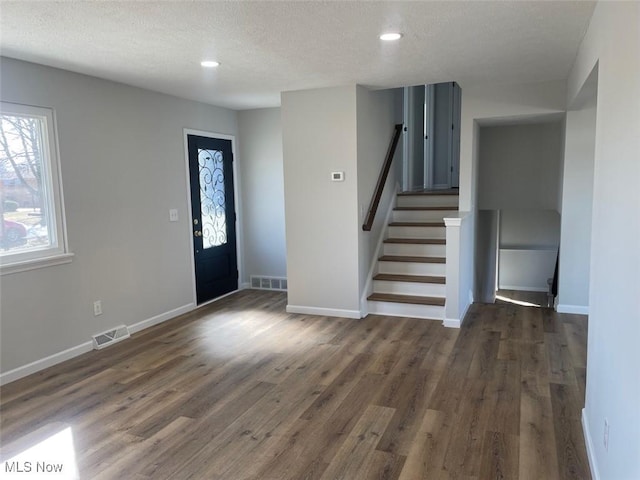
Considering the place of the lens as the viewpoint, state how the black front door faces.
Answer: facing the viewer and to the right of the viewer

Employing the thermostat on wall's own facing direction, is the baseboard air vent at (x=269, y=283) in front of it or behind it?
behind

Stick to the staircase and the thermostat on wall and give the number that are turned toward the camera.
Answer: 2

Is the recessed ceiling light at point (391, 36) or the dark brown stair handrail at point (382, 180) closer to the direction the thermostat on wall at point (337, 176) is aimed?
the recessed ceiling light

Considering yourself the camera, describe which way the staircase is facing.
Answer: facing the viewer

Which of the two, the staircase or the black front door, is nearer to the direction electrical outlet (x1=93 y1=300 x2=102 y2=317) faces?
the staircase

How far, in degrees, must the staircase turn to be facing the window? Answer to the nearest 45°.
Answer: approximately 45° to its right

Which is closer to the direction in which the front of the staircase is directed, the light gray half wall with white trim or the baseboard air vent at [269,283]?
the light gray half wall with white trim

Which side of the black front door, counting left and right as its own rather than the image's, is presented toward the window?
right

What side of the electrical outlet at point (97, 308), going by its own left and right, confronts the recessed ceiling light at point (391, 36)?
front

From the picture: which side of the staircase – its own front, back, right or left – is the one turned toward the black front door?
right
